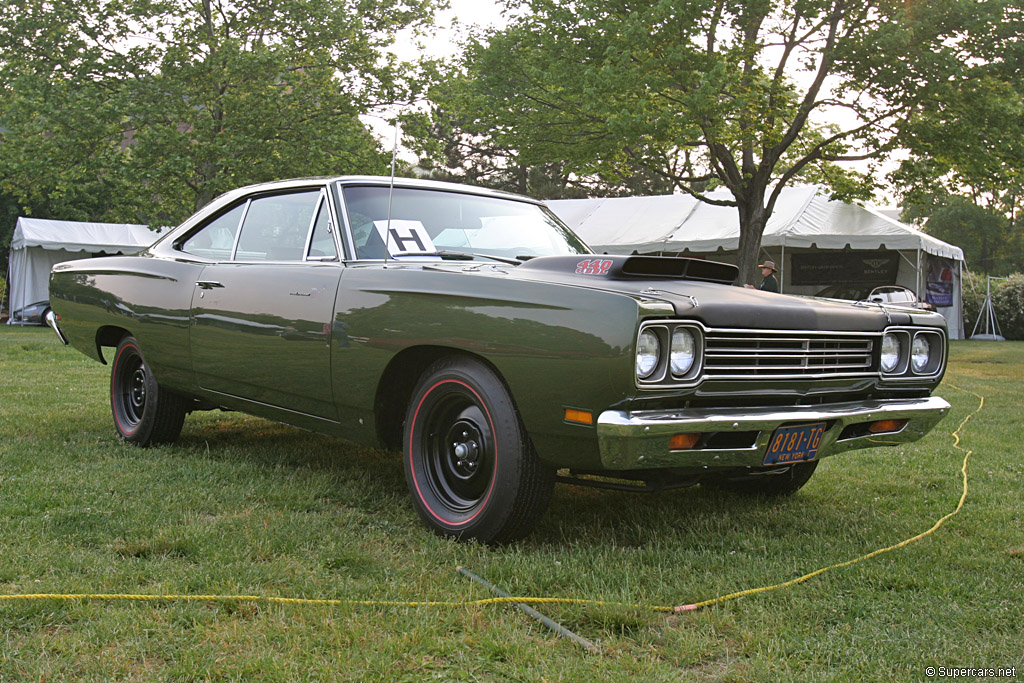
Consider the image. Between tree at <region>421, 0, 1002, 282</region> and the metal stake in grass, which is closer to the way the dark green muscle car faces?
the metal stake in grass

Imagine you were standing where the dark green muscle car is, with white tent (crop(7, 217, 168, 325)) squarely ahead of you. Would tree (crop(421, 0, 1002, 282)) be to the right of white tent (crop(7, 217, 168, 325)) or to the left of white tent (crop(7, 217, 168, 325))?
right

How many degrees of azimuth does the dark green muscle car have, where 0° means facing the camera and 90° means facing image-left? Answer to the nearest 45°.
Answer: approximately 315°

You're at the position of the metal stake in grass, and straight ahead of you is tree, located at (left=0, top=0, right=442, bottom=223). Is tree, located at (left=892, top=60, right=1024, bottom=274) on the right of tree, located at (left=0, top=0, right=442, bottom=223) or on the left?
right

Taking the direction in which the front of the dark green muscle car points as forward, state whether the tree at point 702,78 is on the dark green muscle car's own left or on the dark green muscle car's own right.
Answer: on the dark green muscle car's own left

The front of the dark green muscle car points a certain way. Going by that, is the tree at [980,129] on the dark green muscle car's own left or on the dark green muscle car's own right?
on the dark green muscle car's own left

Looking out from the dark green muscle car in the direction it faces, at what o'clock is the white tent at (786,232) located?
The white tent is roughly at 8 o'clock from the dark green muscle car.

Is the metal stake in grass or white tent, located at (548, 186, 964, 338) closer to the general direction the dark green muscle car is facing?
the metal stake in grass

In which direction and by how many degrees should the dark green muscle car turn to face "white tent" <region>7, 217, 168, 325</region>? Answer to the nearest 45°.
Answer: approximately 180°
